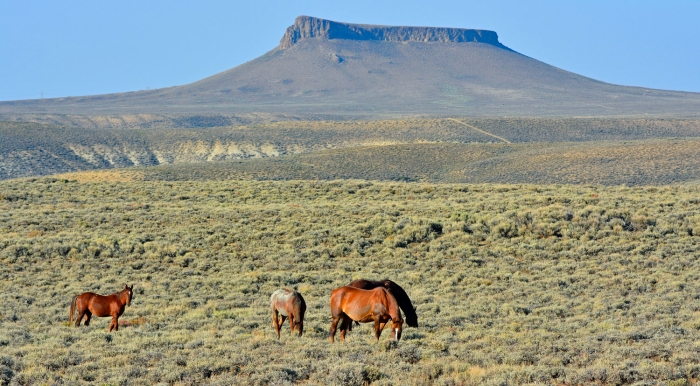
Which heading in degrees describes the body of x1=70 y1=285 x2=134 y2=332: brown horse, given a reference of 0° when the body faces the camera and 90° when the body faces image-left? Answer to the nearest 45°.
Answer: approximately 315°

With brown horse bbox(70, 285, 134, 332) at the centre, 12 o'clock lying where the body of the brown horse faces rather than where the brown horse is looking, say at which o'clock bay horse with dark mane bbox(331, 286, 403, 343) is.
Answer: The bay horse with dark mane is roughly at 12 o'clock from the brown horse.

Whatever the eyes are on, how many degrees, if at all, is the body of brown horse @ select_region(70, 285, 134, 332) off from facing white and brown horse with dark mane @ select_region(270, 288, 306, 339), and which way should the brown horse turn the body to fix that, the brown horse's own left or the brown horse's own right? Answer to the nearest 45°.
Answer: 0° — it already faces it

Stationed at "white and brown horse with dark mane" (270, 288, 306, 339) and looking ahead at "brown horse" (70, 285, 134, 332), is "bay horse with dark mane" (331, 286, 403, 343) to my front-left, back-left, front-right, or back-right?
back-left
